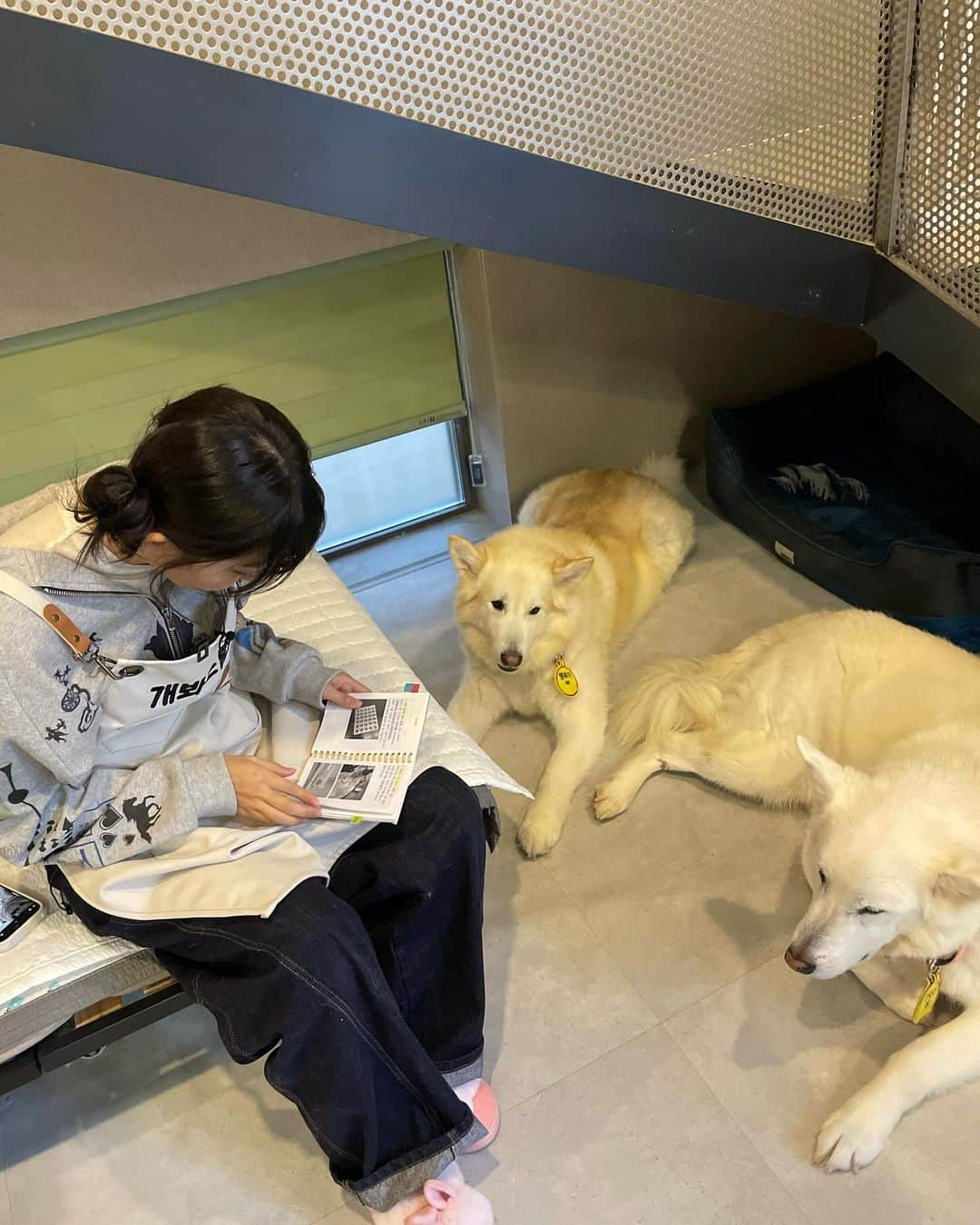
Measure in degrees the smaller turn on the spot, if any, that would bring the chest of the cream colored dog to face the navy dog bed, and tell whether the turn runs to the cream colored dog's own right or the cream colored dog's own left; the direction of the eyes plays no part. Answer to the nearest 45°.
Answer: approximately 180°

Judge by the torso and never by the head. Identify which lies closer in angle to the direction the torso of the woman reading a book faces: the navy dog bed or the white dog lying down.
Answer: the white dog lying down

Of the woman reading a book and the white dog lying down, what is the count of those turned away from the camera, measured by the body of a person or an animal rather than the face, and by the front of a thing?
0

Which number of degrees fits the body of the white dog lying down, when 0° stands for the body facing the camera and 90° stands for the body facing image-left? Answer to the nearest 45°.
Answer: approximately 315°

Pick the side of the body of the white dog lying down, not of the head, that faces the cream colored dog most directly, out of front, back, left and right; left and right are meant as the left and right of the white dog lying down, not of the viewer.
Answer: back

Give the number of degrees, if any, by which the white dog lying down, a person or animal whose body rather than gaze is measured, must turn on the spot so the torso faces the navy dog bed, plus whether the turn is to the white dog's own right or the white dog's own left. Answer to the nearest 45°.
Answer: approximately 135° to the white dog's own left

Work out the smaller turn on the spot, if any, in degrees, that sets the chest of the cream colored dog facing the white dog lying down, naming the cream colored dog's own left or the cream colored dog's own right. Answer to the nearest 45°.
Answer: approximately 90° to the cream colored dog's own left

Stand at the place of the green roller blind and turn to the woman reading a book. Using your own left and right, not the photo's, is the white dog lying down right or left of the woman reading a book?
left

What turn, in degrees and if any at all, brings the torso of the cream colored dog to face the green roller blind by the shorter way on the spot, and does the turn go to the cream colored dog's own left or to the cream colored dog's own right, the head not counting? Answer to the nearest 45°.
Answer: approximately 90° to the cream colored dog's own right

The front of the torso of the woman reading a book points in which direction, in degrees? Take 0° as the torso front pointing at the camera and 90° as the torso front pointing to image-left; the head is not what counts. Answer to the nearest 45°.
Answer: approximately 315°

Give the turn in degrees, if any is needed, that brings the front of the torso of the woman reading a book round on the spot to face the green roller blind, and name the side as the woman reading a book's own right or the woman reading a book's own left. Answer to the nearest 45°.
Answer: approximately 135° to the woman reading a book's own left

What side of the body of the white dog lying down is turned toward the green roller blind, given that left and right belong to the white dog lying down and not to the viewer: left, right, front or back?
back

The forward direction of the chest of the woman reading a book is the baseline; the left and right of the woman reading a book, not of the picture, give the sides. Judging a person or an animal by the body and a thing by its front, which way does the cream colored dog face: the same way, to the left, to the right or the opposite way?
to the right

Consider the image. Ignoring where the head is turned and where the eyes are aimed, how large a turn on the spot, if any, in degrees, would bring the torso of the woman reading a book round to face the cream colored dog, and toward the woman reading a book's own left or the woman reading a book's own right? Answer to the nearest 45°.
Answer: approximately 90° to the woman reading a book's own left
